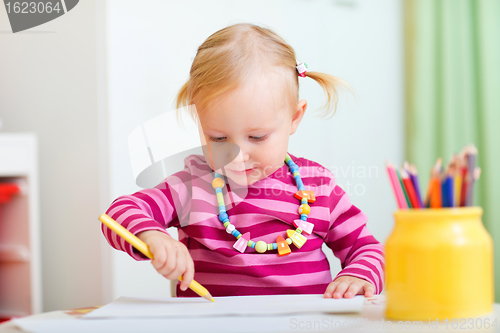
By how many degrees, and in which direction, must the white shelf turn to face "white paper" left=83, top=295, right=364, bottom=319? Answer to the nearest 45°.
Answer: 0° — it already faces it

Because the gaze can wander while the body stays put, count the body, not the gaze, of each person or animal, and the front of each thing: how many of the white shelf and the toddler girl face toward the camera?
2

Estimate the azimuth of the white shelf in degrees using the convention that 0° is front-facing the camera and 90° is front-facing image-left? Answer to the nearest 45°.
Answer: approximately 0°

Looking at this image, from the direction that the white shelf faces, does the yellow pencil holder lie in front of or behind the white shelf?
in front

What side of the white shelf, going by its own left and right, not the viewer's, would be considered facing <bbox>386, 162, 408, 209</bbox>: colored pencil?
front
